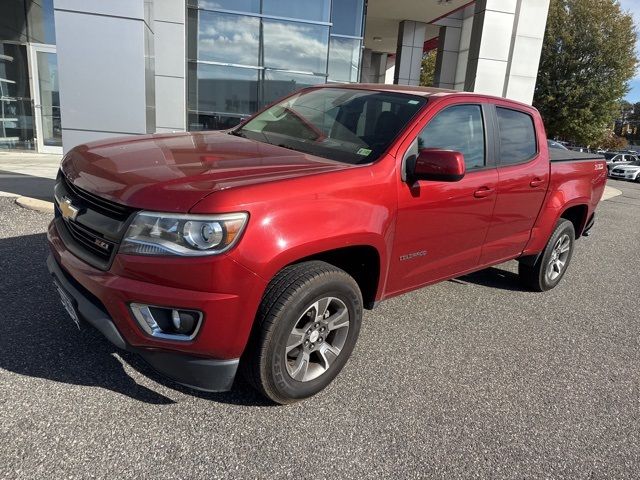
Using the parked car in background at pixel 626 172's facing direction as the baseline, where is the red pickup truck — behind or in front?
in front

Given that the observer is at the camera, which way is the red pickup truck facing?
facing the viewer and to the left of the viewer

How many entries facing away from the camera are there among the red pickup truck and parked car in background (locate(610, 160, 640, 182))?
0

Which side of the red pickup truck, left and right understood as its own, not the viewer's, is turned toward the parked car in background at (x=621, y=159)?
back
